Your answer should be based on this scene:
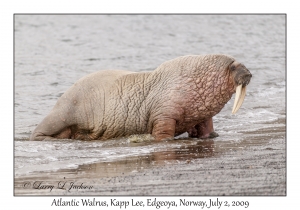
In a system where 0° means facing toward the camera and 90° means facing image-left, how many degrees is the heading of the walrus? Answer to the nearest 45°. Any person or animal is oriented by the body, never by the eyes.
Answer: approximately 270°
